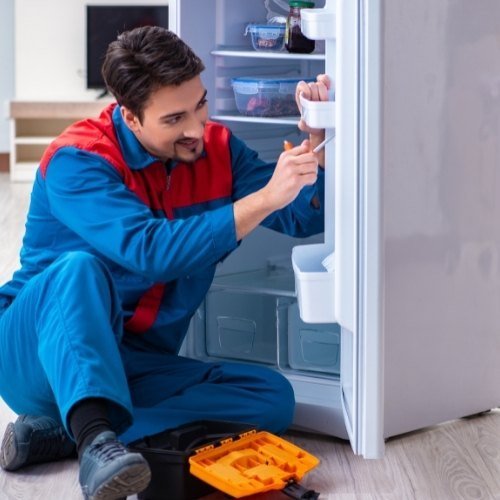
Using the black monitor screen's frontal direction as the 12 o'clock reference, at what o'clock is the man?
The man is roughly at 12 o'clock from the black monitor screen.

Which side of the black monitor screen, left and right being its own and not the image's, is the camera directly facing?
front

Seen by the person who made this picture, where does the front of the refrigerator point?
facing the viewer and to the left of the viewer

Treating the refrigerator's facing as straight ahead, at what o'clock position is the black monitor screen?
The black monitor screen is roughly at 4 o'clock from the refrigerator.

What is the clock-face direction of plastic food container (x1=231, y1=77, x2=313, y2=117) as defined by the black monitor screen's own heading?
The plastic food container is roughly at 12 o'clock from the black monitor screen.
